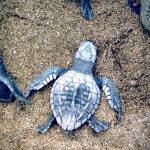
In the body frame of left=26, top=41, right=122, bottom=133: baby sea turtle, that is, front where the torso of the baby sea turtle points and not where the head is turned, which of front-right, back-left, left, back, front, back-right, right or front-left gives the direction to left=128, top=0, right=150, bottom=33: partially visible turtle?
front-right

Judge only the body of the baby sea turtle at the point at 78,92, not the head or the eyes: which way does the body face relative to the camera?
away from the camera
